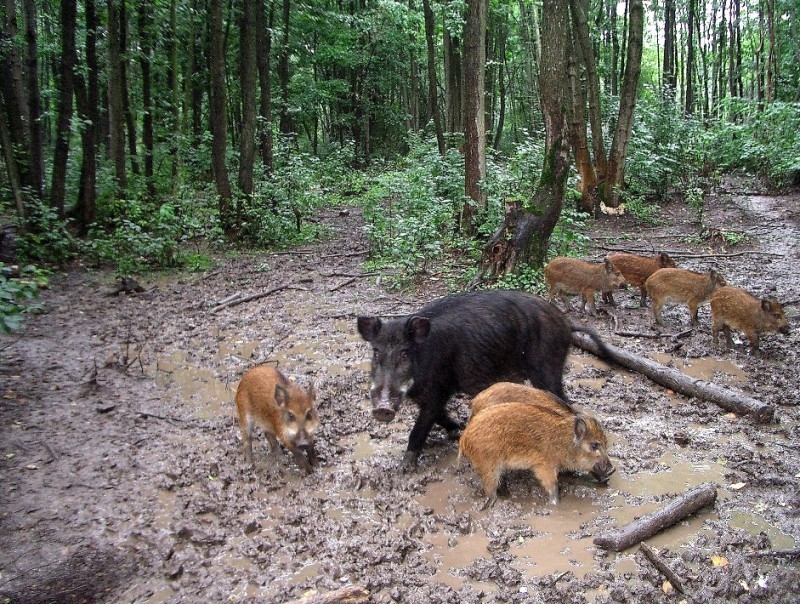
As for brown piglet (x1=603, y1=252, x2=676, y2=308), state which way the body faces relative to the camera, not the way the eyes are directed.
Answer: to the viewer's right

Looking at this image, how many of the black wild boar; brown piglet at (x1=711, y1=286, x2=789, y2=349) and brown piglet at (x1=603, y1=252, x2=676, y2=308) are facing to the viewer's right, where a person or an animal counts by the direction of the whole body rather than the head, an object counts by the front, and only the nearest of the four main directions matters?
2

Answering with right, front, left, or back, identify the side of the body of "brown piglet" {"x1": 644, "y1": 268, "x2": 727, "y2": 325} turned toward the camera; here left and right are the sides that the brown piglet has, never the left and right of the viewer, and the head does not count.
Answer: right

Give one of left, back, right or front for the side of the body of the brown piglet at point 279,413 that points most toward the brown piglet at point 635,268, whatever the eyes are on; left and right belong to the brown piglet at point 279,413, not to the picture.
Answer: left

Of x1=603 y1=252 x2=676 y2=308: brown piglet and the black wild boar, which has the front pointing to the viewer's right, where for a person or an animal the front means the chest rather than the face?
the brown piglet

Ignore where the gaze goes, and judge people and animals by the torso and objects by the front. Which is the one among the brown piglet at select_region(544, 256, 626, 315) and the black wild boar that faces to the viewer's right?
the brown piglet

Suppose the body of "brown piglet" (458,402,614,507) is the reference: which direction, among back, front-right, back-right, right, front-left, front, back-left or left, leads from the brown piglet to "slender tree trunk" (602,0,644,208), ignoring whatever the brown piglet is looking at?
left

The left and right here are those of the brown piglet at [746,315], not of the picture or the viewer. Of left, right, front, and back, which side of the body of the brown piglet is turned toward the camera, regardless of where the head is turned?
right

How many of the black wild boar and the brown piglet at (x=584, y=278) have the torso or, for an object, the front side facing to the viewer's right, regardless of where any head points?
1

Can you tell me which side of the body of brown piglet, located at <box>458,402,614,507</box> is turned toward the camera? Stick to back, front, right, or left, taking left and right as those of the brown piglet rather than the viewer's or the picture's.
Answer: right

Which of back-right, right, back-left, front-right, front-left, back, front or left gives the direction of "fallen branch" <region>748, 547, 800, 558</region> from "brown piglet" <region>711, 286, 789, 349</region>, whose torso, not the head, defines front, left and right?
right

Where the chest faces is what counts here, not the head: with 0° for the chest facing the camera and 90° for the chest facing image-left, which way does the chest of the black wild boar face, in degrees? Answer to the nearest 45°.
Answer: approximately 45°
